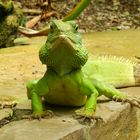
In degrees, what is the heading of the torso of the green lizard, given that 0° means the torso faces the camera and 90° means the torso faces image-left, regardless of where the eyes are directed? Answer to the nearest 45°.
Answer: approximately 0°

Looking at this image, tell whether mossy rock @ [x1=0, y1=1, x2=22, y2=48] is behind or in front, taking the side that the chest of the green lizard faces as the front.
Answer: behind

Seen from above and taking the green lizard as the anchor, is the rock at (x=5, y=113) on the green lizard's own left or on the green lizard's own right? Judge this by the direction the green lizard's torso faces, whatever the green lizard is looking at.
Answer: on the green lizard's own right
